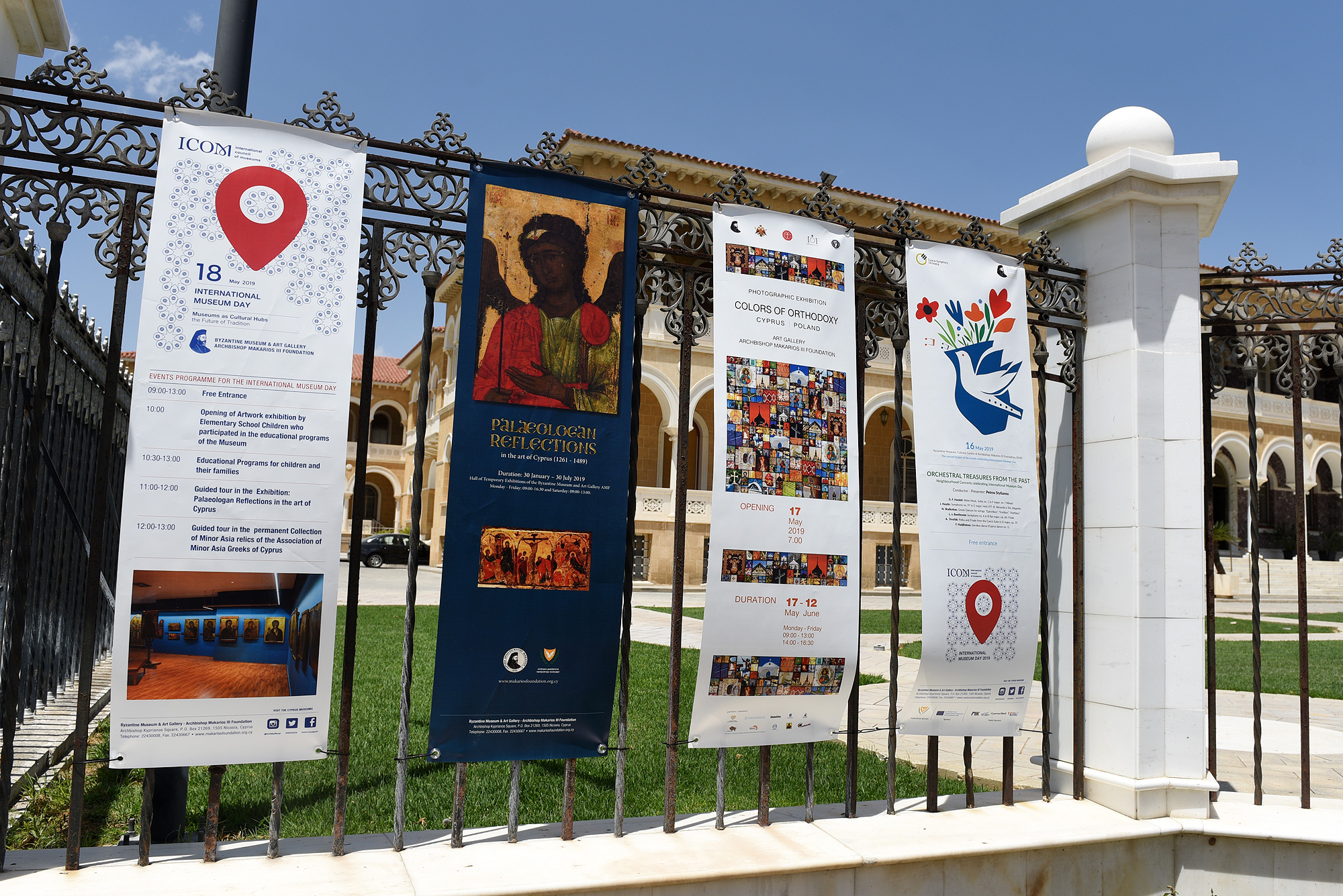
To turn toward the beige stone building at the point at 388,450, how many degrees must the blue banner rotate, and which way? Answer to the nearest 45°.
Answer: approximately 180°

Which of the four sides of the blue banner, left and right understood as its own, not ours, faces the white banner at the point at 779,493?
left

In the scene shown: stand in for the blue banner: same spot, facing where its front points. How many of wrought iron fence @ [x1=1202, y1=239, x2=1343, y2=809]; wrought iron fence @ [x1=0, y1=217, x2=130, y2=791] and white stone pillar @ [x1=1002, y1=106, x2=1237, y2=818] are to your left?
2

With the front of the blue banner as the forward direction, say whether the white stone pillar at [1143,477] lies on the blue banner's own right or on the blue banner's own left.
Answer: on the blue banner's own left

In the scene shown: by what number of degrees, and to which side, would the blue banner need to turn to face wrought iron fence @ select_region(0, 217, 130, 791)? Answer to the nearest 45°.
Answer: approximately 135° to its right

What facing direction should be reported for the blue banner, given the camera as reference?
facing the viewer

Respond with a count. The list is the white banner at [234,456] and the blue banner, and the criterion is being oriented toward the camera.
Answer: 2

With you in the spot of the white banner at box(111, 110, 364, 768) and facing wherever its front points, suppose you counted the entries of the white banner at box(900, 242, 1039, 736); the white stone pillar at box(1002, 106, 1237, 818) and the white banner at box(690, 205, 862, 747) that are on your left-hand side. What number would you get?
3

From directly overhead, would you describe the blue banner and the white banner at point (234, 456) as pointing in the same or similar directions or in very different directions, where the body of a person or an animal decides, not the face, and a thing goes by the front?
same or similar directions

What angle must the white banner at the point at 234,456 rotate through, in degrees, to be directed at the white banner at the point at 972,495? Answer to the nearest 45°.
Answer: approximately 90° to its left

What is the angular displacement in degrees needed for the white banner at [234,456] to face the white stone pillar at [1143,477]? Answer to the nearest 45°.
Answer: approximately 90° to its left

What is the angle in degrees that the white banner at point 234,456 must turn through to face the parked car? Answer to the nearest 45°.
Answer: approximately 180°

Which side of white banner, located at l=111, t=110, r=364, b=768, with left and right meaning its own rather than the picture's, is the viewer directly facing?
front

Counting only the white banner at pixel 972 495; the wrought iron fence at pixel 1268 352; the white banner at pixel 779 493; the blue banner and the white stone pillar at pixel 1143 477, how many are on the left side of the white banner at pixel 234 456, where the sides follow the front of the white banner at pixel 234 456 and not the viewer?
5

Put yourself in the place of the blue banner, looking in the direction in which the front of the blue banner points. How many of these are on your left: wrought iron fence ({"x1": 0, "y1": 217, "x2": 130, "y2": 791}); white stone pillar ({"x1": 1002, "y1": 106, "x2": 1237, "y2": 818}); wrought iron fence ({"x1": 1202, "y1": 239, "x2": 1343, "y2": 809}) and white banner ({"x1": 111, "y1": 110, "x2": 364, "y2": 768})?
2
